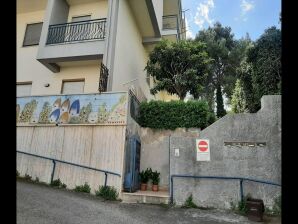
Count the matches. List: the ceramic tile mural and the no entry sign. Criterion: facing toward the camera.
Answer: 2

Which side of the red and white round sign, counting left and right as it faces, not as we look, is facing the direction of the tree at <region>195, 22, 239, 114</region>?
back

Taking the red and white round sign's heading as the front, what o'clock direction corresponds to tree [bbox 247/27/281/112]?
The tree is roughly at 7 o'clock from the red and white round sign.

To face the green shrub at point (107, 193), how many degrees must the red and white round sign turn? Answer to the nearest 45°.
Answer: approximately 90° to its right

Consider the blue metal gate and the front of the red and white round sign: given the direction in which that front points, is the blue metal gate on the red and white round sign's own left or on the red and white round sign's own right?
on the red and white round sign's own right

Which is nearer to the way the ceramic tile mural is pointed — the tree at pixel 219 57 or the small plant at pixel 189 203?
the small plant

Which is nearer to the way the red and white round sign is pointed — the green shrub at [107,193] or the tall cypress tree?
the green shrub

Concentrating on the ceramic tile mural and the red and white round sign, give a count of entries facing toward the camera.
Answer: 2

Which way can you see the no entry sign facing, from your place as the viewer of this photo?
facing the viewer

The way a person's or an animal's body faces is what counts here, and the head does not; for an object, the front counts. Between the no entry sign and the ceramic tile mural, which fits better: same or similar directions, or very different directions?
same or similar directions

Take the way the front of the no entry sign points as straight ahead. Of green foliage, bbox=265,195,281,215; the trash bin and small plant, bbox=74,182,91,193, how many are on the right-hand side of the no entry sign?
1

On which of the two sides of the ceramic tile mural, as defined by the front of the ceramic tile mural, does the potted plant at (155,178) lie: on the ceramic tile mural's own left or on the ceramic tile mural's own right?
on the ceramic tile mural's own left

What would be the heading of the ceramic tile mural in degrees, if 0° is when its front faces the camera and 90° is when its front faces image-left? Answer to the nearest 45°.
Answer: approximately 0°
